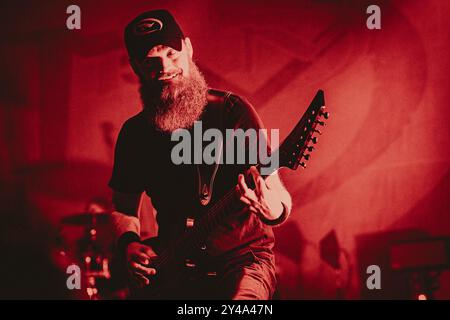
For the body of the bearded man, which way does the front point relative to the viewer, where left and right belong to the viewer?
facing the viewer
